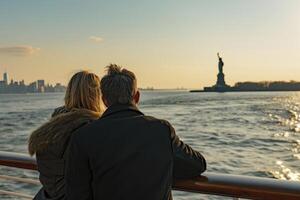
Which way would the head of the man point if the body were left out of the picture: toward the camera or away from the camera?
away from the camera

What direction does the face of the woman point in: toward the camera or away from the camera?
away from the camera

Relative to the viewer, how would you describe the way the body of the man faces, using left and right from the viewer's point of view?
facing away from the viewer
